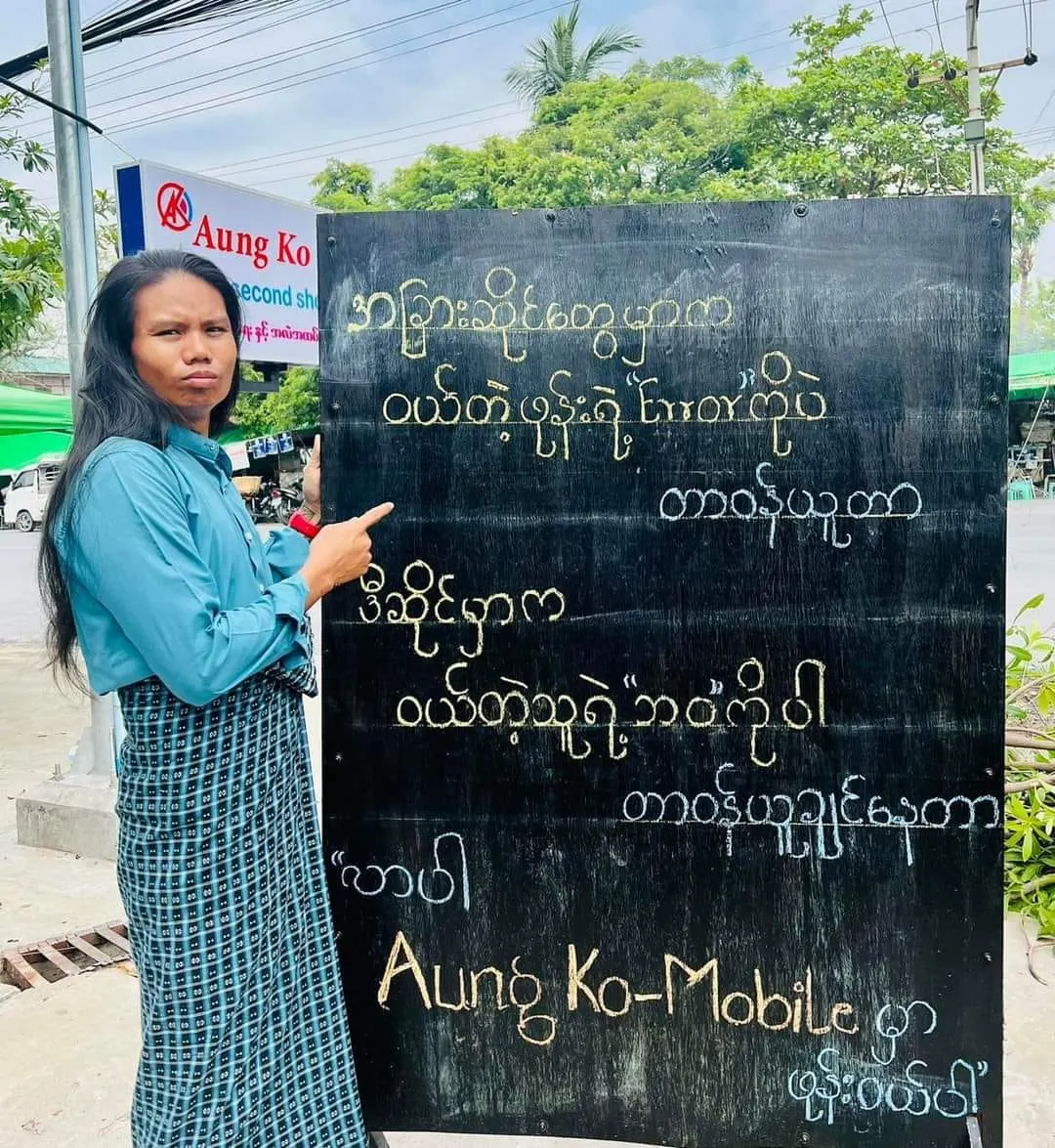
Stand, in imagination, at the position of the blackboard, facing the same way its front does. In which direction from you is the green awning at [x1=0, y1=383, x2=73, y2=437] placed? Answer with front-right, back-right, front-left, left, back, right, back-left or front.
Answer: back-right

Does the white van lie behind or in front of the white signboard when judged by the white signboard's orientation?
behind

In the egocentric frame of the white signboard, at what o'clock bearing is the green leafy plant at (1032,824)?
The green leafy plant is roughly at 12 o'clock from the white signboard.

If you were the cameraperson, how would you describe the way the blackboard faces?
facing the viewer

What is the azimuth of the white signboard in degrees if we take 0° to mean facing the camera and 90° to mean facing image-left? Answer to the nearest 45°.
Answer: approximately 315°

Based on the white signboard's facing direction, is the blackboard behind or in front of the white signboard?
in front

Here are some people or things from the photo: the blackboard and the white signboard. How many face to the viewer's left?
0

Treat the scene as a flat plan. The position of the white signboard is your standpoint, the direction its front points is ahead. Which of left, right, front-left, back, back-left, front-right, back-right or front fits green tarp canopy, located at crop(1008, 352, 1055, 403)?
left

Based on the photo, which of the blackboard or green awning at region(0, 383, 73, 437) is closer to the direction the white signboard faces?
the blackboard

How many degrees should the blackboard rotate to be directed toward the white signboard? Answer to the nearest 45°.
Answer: approximately 135° to its right
